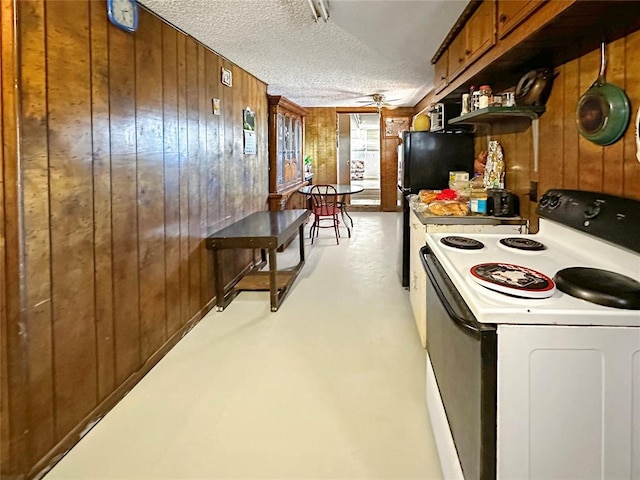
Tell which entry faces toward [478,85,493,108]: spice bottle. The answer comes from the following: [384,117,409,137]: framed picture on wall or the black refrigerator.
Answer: the framed picture on wall

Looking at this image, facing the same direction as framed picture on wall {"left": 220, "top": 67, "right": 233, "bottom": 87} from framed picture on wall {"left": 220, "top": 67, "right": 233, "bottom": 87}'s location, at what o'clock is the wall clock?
The wall clock is roughly at 2 o'clock from the framed picture on wall.

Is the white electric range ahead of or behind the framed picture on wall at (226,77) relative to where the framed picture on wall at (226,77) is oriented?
ahead

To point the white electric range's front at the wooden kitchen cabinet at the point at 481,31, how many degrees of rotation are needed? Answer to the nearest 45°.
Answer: approximately 135° to its right

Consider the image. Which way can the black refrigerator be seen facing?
to the viewer's left

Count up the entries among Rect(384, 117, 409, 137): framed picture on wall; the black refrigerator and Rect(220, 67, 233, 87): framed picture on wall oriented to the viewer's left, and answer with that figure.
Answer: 1

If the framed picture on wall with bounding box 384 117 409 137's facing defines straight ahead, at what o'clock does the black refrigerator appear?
The black refrigerator is roughly at 12 o'clock from the framed picture on wall.

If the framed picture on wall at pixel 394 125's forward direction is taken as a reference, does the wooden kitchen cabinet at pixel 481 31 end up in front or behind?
in front

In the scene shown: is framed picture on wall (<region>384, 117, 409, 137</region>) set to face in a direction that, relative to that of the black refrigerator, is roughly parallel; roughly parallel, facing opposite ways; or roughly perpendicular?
roughly perpendicular
